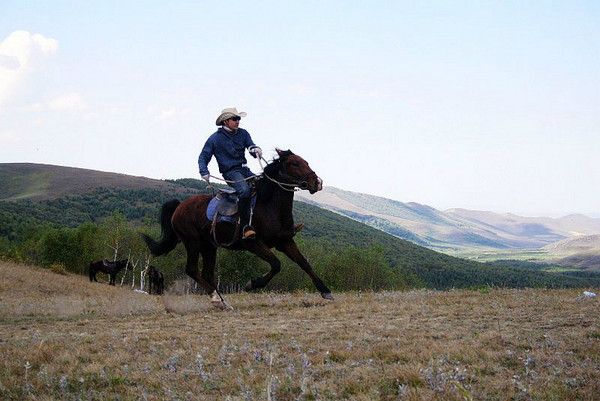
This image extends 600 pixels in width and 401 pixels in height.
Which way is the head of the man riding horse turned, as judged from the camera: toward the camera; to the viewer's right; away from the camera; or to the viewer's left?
to the viewer's right

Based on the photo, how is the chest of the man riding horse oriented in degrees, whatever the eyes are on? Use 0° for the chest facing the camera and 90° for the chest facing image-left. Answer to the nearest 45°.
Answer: approximately 315°

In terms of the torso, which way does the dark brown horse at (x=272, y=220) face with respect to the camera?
to the viewer's right
